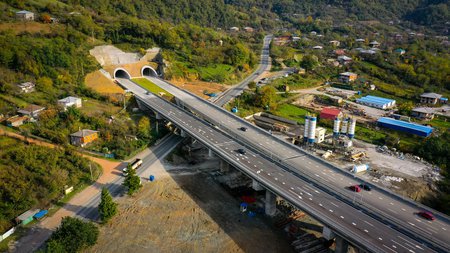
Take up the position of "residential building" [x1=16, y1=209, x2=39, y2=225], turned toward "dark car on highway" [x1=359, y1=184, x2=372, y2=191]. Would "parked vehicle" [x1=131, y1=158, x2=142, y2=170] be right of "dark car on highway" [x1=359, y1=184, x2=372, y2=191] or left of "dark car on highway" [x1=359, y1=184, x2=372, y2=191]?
left

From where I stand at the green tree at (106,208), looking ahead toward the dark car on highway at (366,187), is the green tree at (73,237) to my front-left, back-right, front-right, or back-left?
back-right

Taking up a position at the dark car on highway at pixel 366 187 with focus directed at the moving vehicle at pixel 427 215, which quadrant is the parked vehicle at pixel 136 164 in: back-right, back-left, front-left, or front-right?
back-right
